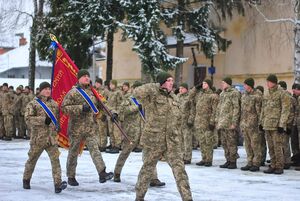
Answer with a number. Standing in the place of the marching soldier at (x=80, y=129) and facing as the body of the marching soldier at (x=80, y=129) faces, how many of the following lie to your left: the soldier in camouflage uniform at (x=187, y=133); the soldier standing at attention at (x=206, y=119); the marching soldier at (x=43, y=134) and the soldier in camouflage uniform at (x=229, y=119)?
3

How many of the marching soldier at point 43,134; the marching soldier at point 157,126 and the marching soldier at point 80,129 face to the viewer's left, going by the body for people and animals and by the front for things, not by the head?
0

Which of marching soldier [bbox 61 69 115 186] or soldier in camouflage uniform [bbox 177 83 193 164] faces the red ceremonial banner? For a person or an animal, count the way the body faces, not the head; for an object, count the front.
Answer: the soldier in camouflage uniform

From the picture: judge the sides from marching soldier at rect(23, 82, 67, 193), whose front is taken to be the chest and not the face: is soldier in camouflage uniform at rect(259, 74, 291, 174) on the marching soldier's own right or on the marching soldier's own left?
on the marching soldier's own left

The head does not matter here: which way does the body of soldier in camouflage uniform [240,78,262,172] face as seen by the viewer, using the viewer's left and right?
facing the viewer and to the left of the viewer

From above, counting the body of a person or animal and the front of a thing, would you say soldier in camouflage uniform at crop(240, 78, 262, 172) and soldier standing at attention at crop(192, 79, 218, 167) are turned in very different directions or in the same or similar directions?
same or similar directions

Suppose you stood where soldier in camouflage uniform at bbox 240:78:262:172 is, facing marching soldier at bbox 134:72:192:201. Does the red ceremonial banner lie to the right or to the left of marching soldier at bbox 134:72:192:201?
right

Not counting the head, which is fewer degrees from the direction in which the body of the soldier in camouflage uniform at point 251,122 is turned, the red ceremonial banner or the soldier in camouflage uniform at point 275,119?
the red ceremonial banner

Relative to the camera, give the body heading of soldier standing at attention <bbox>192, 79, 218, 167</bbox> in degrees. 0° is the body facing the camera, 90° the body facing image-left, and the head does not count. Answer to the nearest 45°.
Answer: approximately 45°

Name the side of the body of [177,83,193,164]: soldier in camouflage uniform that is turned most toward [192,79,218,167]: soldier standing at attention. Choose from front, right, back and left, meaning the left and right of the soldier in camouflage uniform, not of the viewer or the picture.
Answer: left

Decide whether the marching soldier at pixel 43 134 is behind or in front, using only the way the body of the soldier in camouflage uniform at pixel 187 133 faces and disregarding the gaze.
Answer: in front
